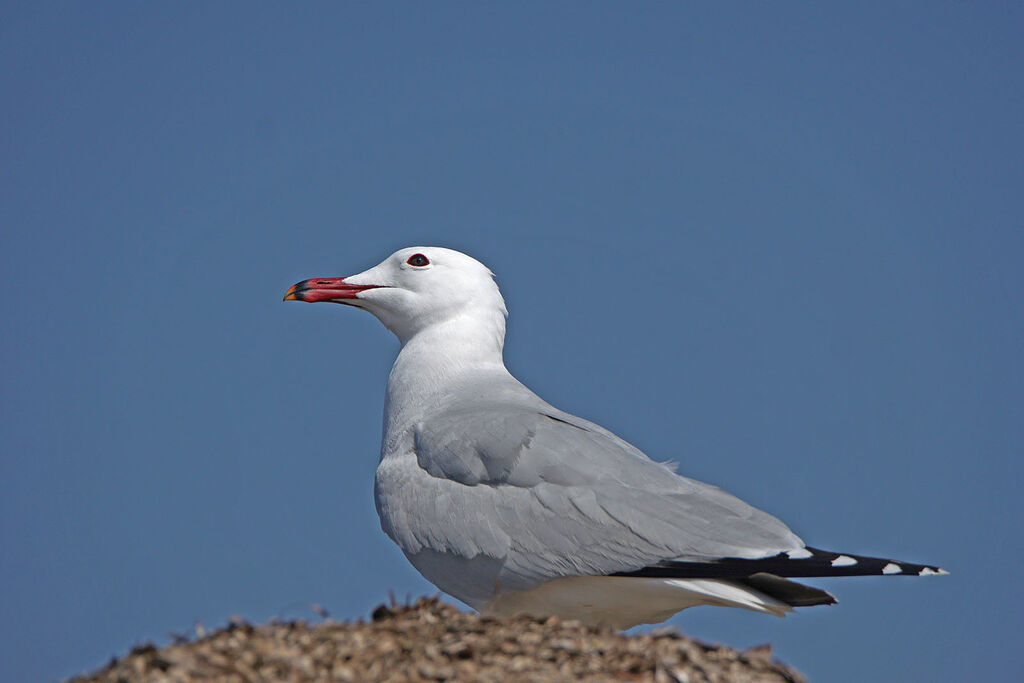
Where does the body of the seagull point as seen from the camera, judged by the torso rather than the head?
to the viewer's left
